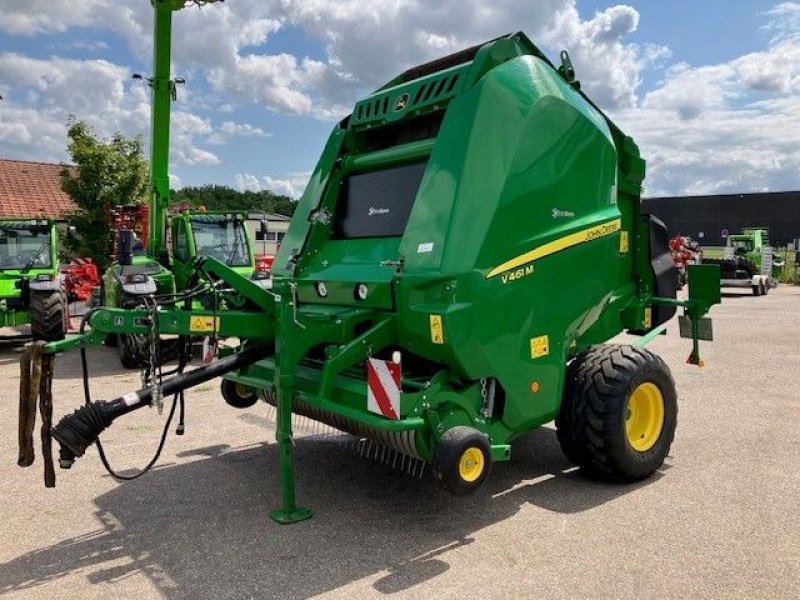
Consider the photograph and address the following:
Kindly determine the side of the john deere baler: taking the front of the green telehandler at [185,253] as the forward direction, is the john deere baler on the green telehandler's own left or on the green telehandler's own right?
on the green telehandler's own left

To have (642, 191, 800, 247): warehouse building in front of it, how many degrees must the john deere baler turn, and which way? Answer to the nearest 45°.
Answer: approximately 180°

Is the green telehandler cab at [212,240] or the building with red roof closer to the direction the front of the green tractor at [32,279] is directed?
the green telehandler cab

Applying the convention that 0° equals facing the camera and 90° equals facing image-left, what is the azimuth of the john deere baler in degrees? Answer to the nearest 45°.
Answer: approximately 45°

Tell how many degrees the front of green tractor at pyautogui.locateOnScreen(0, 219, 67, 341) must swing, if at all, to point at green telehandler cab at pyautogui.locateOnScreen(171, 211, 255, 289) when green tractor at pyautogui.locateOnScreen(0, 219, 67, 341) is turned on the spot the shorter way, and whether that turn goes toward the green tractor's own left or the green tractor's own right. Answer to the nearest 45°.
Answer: approximately 45° to the green tractor's own left

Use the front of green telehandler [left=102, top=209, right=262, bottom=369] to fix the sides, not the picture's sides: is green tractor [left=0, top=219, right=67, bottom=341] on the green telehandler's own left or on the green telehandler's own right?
on the green telehandler's own right

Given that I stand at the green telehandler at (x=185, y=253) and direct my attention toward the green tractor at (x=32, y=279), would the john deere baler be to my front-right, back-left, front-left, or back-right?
back-left

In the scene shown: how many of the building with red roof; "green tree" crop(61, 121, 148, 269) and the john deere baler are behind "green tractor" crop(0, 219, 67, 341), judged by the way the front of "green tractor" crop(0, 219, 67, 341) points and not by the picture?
2

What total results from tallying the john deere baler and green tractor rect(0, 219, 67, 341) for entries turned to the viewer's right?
0

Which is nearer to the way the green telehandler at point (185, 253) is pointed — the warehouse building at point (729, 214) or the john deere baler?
the john deere baler

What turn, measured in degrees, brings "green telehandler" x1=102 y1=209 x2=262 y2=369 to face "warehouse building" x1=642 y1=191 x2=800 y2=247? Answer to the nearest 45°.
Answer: approximately 180°

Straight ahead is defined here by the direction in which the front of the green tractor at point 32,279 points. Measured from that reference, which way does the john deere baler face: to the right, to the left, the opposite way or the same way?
to the right

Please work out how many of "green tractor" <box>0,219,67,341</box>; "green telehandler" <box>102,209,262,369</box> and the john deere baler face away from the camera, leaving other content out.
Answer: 0

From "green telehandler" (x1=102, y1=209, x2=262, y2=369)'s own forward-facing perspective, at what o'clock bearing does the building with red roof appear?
The building with red roof is roughly at 4 o'clock from the green telehandler.

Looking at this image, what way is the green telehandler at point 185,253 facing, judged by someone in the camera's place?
facing the viewer and to the left of the viewer

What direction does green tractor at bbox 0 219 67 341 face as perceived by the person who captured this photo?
facing the viewer

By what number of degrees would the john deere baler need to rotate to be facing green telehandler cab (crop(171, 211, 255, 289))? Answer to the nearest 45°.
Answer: approximately 90° to its right

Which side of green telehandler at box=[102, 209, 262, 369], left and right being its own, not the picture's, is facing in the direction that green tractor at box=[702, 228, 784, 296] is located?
back
